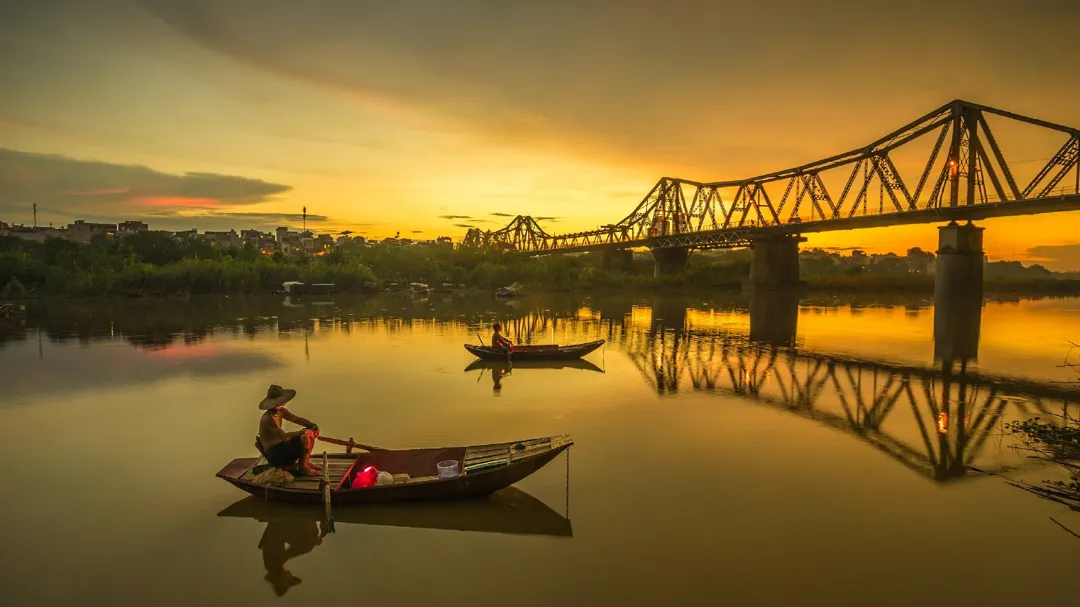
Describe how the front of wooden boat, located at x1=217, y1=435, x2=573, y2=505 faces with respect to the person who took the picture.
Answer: facing to the right of the viewer

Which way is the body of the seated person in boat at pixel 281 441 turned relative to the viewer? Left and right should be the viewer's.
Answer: facing to the right of the viewer

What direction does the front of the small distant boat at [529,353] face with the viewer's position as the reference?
facing to the right of the viewer

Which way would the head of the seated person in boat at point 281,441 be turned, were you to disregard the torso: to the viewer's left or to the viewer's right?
to the viewer's right

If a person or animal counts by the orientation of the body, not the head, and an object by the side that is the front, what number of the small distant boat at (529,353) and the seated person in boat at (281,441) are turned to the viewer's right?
2

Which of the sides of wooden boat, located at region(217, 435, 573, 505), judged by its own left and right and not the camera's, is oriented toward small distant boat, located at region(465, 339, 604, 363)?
left

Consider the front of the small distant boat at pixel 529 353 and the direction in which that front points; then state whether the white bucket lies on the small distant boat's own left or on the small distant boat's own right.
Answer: on the small distant boat's own right

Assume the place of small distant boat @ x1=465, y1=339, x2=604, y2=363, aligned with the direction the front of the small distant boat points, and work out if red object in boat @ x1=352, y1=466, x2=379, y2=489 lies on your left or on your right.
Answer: on your right

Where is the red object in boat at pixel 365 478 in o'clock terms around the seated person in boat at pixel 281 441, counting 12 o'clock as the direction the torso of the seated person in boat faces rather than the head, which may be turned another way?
The red object in boat is roughly at 1 o'clock from the seated person in boat.
